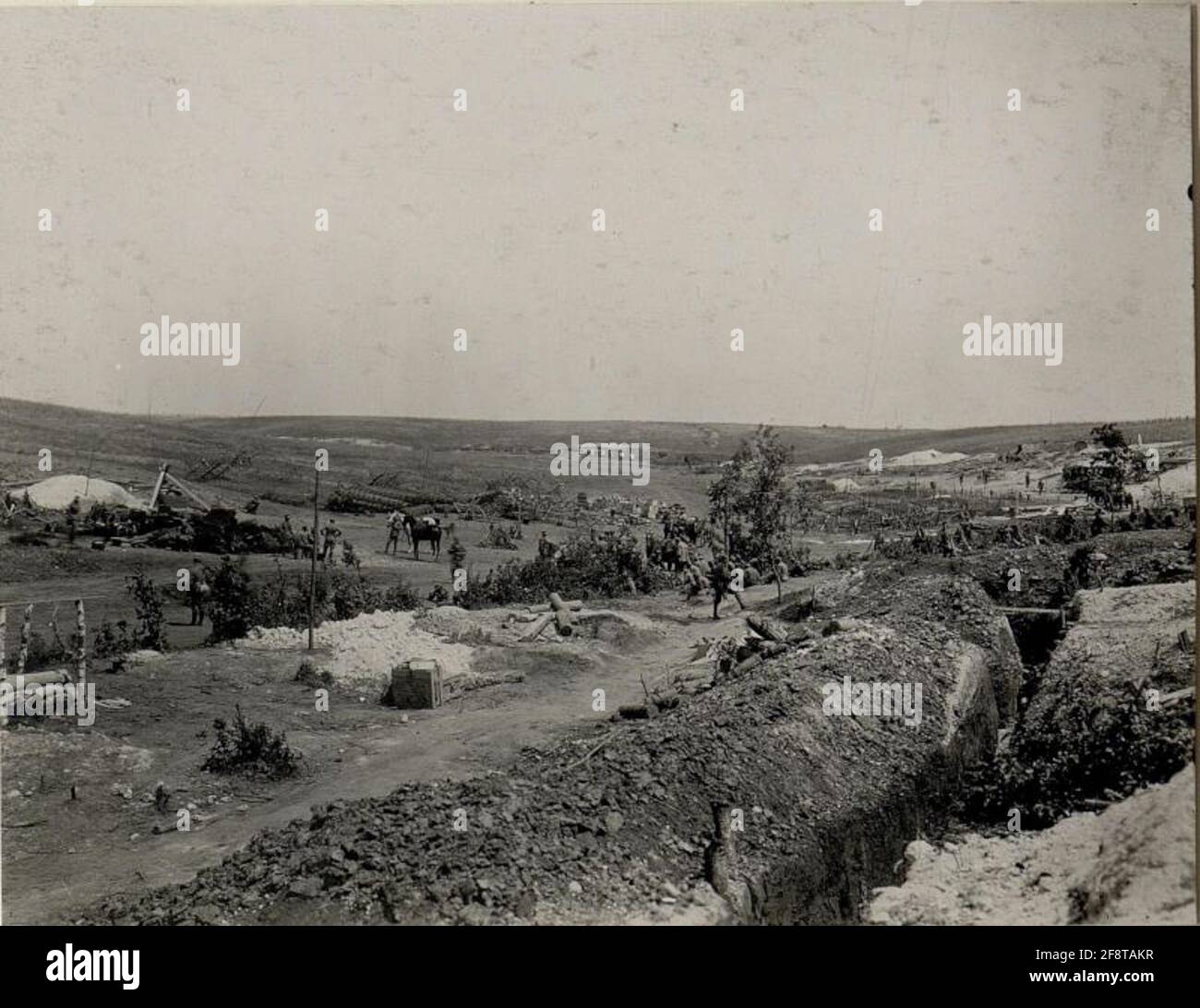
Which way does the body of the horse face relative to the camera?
to the viewer's left

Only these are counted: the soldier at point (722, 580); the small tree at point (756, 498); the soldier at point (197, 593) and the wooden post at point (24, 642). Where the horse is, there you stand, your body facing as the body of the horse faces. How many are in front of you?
2

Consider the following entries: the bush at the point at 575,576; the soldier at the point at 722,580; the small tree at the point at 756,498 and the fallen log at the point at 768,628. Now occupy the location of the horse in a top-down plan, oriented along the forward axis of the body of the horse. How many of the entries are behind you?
4

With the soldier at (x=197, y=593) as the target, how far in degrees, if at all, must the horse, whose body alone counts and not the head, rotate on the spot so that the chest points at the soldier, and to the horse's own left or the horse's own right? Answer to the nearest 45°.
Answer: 0° — it already faces them

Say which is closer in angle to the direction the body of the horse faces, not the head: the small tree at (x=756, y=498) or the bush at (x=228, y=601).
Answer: the bush
